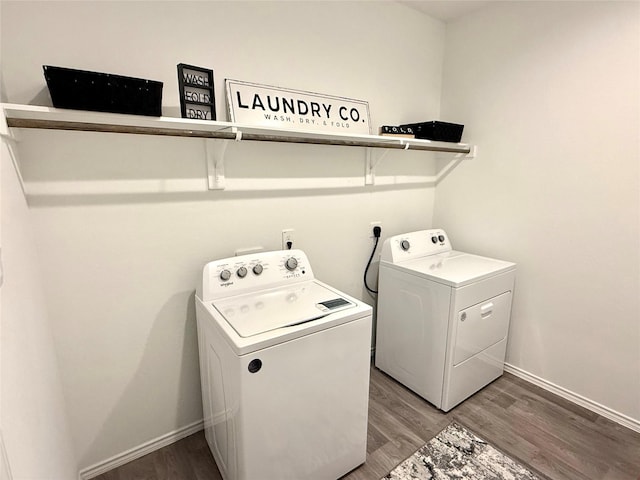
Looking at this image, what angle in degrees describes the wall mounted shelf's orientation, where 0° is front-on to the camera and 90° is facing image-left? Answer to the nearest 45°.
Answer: approximately 315°

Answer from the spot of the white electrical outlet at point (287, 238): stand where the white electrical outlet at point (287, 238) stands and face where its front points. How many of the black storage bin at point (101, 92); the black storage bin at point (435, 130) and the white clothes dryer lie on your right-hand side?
1

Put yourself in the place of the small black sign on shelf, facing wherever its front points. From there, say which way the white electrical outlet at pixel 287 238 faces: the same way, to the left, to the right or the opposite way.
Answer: the same way

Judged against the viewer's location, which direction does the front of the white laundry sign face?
facing the viewer and to the right of the viewer

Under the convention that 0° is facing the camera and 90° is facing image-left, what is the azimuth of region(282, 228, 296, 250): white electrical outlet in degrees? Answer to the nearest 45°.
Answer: approximately 315°

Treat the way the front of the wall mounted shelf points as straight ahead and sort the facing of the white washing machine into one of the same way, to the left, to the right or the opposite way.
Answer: the same way

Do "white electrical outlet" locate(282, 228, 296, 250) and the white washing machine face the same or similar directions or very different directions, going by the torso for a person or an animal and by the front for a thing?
same or similar directions

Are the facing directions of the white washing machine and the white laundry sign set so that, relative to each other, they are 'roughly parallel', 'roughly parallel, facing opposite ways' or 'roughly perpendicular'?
roughly parallel

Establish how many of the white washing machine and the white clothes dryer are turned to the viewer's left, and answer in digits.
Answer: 0

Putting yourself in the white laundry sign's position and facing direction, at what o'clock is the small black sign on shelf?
The small black sign on shelf is roughly at 3 o'clock from the white laundry sign.

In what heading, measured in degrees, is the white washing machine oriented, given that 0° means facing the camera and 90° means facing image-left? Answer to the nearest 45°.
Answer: approximately 315°

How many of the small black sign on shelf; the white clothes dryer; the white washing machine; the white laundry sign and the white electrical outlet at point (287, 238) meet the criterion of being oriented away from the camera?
0
